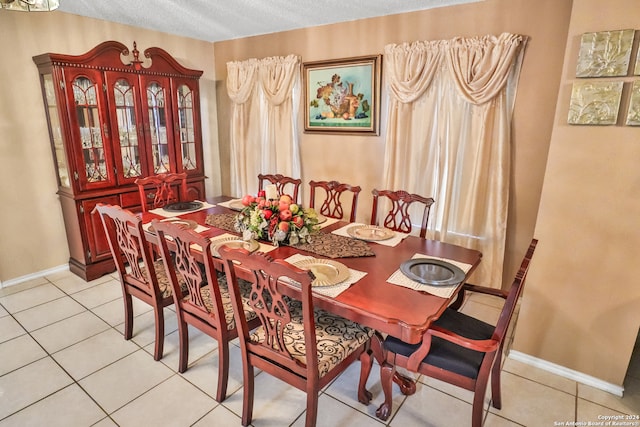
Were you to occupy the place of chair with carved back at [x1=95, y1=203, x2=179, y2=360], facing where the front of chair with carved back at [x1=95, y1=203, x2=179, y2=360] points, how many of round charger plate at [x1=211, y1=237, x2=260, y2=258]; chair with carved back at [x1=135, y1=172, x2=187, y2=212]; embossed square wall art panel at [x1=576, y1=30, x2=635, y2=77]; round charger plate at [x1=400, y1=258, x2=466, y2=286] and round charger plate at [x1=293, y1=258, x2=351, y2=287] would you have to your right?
4

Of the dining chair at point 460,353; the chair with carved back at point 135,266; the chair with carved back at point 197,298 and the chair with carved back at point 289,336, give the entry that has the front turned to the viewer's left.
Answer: the dining chair

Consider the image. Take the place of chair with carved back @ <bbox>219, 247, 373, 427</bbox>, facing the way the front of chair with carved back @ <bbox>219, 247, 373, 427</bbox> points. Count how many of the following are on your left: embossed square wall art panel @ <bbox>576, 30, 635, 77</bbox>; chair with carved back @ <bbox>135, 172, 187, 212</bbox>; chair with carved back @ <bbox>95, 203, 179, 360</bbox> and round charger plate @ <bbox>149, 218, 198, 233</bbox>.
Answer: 3

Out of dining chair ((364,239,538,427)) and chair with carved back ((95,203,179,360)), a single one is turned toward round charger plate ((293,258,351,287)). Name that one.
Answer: the dining chair

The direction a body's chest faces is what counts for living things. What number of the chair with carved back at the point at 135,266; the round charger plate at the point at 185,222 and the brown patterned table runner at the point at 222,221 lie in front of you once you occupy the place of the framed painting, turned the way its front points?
3

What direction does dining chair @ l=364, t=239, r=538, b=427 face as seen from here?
to the viewer's left

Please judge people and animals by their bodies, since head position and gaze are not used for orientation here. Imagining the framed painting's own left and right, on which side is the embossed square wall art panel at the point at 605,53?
on its left

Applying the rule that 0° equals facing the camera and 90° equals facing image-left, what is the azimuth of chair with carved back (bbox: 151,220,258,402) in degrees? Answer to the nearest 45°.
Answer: approximately 225°

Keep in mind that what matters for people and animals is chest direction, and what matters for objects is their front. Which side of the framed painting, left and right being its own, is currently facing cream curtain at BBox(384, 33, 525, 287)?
left
